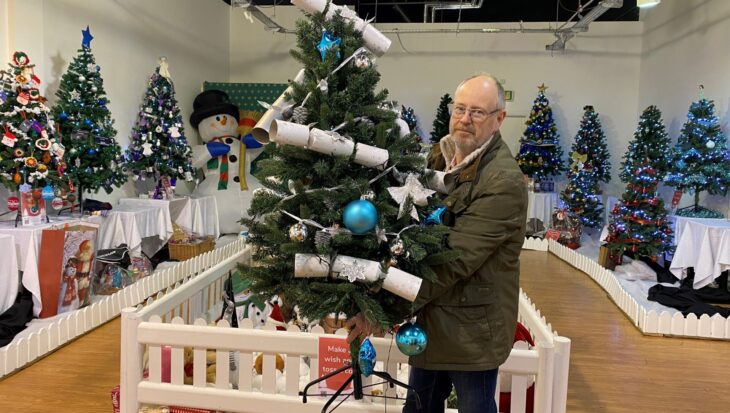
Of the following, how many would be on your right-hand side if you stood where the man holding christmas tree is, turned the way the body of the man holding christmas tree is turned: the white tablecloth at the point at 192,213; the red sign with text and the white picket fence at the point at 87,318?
3

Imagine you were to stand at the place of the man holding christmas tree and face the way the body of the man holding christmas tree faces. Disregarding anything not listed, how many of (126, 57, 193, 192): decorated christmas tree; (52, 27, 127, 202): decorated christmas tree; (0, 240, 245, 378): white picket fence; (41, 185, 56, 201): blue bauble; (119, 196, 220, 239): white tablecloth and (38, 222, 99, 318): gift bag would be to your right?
6

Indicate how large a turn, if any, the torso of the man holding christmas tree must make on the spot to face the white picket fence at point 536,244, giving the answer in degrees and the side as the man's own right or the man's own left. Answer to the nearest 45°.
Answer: approximately 135° to the man's own right

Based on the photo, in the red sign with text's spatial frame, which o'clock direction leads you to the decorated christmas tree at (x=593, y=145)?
The decorated christmas tree is roughly at 7 o'clock from the red sign with text.

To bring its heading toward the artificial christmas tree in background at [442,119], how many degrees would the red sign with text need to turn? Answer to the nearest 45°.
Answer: approximately 180°

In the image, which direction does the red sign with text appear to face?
toward the camera

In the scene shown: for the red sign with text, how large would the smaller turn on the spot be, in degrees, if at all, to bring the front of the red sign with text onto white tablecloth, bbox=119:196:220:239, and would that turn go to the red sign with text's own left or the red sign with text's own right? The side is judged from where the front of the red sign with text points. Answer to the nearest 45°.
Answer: approximately 180°

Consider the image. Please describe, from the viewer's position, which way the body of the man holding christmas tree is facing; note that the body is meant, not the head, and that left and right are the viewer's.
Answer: facing the viewer and to the left of the viewer

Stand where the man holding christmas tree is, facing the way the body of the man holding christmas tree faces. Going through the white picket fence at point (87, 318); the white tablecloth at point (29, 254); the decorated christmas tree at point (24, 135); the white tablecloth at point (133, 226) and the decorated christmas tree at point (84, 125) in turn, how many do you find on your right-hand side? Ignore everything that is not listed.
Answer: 5

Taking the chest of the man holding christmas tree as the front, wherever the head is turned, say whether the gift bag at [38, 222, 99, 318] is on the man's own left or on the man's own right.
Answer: on the man's own right

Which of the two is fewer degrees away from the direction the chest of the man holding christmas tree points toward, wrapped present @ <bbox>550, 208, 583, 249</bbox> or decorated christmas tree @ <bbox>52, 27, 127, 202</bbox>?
the decorated christmas tree

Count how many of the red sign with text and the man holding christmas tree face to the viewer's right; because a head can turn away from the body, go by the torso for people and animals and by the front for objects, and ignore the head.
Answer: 0

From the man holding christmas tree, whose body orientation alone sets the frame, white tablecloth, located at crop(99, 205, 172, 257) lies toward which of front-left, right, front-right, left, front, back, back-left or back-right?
right

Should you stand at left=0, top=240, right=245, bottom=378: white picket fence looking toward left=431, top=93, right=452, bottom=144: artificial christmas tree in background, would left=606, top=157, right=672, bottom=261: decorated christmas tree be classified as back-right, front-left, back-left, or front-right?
front-right

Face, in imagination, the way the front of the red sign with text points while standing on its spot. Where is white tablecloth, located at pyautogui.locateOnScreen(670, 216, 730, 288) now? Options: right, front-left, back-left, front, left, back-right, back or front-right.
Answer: back-left

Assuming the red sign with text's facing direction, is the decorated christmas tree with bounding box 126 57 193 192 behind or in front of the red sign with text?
behind
